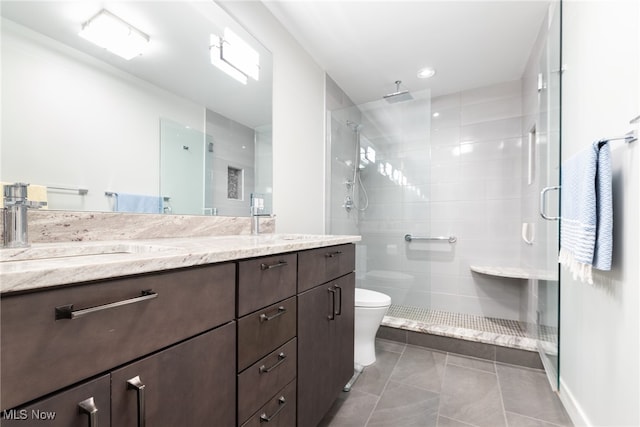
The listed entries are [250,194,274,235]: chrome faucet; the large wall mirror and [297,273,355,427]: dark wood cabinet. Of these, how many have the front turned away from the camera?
0

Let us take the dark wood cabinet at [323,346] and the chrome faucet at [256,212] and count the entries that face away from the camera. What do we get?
0

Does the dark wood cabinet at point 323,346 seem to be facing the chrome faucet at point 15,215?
no

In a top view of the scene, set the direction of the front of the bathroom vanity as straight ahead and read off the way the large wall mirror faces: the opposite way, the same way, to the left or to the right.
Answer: the same way

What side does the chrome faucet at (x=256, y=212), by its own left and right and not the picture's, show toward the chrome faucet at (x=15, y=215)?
right

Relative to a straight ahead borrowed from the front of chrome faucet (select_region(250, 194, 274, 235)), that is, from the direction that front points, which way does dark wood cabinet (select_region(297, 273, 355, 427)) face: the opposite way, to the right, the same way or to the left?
the same way

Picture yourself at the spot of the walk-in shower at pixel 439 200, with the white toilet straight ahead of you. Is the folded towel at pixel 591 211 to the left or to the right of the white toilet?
left

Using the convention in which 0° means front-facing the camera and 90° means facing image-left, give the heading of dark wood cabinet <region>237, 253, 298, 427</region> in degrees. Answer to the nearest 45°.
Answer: approximately 315°

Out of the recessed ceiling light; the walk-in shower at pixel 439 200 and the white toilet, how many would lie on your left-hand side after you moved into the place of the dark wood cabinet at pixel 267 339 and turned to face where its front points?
3

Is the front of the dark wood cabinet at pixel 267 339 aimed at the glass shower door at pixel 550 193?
no

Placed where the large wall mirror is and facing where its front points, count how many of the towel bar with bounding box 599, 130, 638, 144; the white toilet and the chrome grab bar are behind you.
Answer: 0

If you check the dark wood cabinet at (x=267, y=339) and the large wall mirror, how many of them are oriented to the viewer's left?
0

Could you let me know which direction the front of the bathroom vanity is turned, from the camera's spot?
facing the viewer and to the right of the viewer

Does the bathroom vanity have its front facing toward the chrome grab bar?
no

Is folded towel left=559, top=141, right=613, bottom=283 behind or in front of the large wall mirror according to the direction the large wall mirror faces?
in front

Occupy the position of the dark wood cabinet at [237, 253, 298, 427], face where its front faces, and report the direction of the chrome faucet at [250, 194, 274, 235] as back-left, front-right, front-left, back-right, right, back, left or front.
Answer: back-left
